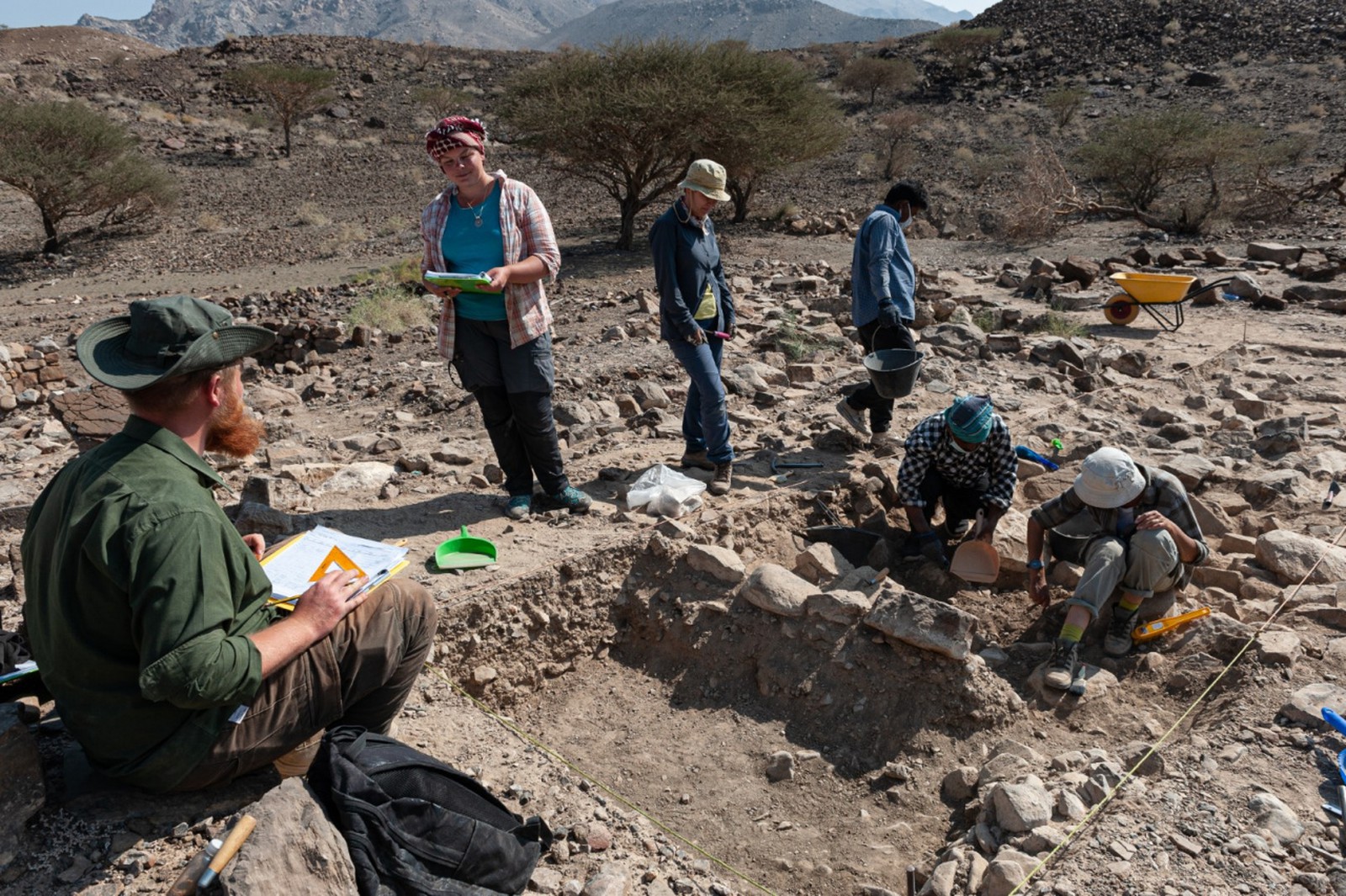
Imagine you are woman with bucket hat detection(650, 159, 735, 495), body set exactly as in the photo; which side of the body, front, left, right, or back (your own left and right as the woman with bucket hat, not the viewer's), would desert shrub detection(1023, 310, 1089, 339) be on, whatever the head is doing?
left

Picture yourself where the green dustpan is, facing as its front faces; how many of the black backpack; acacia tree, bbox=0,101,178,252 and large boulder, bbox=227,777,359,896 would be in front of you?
2

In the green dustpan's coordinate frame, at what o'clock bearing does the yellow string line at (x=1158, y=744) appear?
The yellow string line is roughly at 10 o'clock from the green dustpan.

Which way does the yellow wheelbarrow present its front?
to the viewer's left

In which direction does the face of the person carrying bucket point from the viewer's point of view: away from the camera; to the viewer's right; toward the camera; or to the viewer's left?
to the viewer's right
